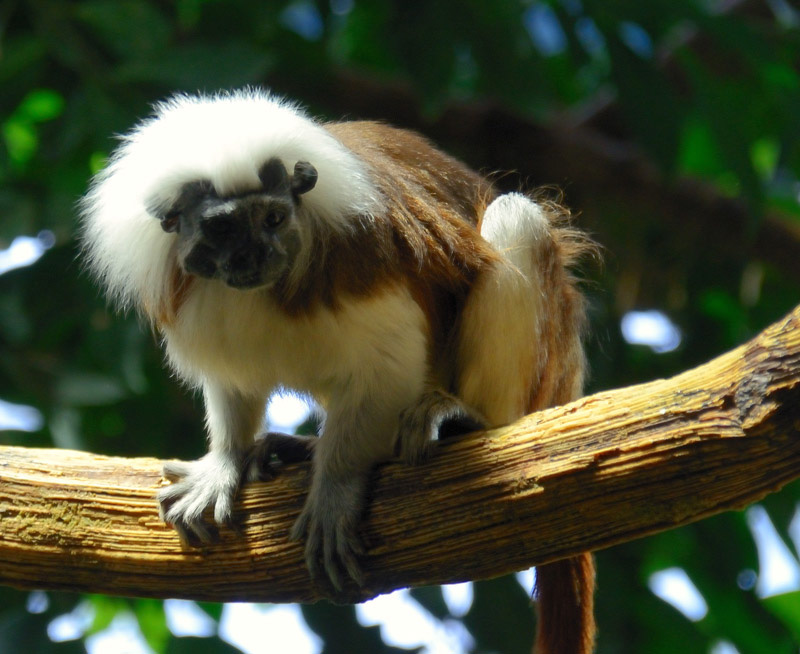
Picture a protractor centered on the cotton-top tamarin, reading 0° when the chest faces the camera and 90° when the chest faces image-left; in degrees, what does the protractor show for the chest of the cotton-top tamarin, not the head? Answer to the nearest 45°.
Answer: approximately 45°

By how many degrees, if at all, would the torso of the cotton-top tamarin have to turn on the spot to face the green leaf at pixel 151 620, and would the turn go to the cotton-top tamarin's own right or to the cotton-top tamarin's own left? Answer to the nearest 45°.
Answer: approximately 135° to the cotton-top tamarin's own right

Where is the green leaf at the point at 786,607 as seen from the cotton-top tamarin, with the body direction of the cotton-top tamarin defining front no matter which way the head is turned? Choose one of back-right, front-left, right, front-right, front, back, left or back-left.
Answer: back

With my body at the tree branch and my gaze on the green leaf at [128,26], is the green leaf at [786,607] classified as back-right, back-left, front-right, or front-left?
front-right

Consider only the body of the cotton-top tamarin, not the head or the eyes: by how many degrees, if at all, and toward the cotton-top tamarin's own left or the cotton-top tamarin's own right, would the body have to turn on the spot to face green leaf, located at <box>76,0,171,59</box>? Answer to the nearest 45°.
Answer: approximately 90° to the cotton-top tamarin's own right
